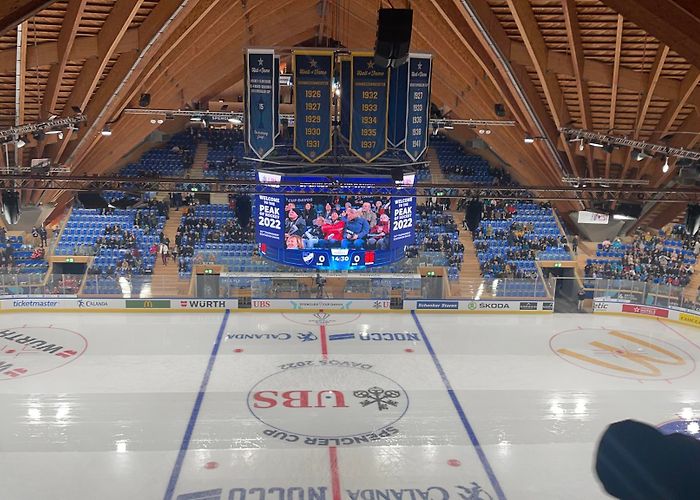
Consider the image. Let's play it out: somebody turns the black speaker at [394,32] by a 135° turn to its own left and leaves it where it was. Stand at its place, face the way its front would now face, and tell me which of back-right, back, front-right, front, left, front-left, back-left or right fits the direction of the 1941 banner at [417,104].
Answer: front-left

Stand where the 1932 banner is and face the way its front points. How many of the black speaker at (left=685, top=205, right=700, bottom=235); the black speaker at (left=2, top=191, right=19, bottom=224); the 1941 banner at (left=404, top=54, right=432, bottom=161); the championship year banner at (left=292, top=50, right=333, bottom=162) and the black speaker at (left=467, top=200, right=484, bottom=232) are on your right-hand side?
2

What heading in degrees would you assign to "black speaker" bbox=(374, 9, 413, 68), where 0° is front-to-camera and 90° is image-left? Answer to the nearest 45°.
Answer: approximately 0°

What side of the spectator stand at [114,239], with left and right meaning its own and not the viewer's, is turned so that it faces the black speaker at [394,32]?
front

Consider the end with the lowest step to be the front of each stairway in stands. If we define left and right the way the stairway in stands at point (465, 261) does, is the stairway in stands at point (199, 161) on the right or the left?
on its right

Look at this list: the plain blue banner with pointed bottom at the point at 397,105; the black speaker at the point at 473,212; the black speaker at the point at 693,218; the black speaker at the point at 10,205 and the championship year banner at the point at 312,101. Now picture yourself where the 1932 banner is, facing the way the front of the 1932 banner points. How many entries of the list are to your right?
2

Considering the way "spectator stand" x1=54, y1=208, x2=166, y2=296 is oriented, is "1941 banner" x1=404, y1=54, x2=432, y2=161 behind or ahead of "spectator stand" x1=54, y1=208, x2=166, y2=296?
ahead
